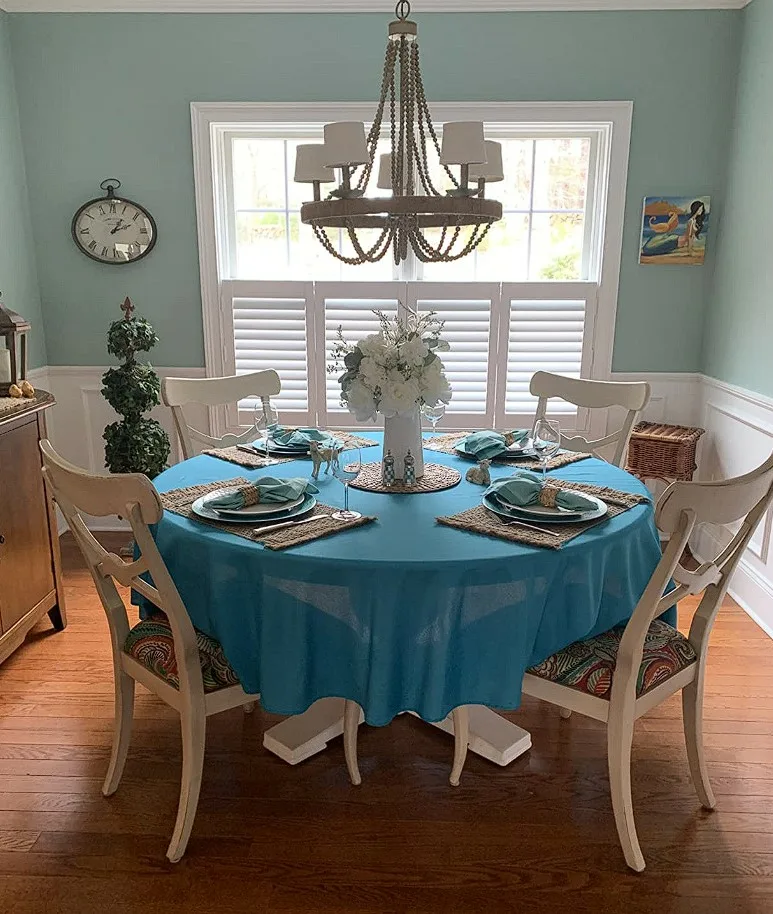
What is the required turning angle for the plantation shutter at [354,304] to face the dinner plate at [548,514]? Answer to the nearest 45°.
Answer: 0° — it already faces it

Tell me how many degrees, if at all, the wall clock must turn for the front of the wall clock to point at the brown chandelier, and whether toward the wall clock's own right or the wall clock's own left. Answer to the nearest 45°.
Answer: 0° — it already faces it

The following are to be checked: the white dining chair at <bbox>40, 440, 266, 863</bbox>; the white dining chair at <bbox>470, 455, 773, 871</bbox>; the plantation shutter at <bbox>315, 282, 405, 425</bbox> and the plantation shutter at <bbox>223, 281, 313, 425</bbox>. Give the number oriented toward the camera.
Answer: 2

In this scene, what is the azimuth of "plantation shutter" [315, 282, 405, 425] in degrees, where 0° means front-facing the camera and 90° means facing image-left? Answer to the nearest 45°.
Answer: approximately 0°

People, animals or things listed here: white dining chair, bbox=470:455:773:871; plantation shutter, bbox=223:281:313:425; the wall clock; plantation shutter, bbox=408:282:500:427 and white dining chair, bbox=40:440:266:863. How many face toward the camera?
3

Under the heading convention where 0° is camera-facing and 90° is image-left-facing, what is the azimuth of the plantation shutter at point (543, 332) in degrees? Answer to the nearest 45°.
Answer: approximately 0°

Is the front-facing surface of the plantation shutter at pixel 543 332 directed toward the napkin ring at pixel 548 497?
yes

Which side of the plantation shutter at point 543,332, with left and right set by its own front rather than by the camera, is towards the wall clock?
right

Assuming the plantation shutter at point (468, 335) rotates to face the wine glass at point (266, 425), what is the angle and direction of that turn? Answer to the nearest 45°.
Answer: approximately 45° to its right

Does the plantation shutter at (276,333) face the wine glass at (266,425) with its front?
yes

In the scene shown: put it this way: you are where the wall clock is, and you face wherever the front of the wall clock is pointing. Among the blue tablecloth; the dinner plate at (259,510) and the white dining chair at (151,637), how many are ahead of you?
3
